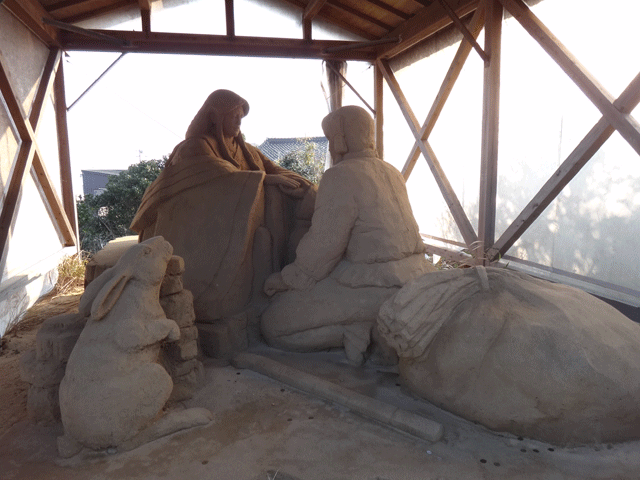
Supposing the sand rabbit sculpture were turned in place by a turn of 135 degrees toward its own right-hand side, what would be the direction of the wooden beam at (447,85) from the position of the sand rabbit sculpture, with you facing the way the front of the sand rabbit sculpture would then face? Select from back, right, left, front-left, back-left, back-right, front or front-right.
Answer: back

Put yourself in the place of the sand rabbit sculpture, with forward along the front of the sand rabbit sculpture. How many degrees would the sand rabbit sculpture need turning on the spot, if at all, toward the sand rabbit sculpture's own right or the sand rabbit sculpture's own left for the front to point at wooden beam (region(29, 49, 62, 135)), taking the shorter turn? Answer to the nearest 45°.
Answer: approximately 90° to the sand rabbit sculpture's own left

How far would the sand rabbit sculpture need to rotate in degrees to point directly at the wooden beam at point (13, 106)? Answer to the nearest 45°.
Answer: approximately 90° to its left

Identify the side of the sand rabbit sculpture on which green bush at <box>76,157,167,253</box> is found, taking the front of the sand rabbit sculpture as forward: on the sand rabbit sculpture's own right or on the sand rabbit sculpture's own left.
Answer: on the sand rabbit sculpture's own left

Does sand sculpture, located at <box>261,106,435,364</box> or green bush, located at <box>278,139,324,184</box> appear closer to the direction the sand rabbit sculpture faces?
the sand sculpture

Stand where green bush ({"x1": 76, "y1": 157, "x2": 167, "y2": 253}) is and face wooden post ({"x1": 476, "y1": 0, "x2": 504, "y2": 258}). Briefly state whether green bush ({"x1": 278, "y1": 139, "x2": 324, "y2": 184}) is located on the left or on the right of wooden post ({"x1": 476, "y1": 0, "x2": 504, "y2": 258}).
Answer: left

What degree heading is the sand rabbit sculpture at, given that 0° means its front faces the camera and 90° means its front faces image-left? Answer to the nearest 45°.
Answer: approximately 270°

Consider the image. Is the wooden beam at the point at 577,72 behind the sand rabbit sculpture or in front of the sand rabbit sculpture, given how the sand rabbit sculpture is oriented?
in front

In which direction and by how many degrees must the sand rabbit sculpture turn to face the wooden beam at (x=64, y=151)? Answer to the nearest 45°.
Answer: approximately 90° to its left
